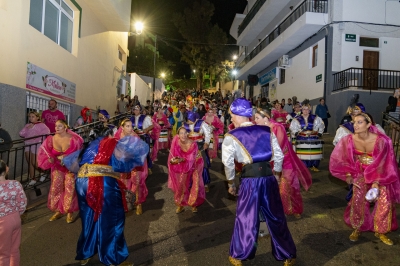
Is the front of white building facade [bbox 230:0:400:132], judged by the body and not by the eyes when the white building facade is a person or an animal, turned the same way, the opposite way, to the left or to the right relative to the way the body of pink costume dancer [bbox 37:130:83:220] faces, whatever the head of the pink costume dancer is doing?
to the right

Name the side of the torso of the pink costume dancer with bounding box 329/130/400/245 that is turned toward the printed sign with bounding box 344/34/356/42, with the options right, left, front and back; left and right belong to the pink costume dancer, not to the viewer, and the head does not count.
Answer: back

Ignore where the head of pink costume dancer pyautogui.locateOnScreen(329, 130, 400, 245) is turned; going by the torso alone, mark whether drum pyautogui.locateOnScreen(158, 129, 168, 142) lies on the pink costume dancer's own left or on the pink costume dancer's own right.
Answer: on the pink costume dancer's own right

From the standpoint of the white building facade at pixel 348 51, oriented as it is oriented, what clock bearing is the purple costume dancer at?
The purple costume dancer is roughly at 11 o'clock from the white building facade.

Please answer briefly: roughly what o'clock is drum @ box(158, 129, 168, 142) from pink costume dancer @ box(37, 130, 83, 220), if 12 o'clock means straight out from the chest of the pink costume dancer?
The drum is roughly at 7 o'clock from the pink costume dancer.

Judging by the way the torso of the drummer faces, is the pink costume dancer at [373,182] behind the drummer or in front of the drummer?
in front

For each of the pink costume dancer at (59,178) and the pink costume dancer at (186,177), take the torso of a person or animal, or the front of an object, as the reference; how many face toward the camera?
2

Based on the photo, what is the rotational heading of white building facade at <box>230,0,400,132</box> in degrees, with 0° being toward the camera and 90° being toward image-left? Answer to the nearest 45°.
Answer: approximately 45°

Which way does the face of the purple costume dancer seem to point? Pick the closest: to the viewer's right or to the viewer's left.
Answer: to the viewer's left

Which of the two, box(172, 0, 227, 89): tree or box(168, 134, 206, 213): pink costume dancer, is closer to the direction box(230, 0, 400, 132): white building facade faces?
the pink costume dancer

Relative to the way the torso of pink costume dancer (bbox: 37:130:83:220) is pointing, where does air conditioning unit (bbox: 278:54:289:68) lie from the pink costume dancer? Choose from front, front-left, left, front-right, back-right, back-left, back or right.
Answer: back-left

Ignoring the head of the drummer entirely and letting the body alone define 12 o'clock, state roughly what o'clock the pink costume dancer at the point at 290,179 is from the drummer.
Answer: The pink costume dancer is roughly at 12 o'clock from the drummer.

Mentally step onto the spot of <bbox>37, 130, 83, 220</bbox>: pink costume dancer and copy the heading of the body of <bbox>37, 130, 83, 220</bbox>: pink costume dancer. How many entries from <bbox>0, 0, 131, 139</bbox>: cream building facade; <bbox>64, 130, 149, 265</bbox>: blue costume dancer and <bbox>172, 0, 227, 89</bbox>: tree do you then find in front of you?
1

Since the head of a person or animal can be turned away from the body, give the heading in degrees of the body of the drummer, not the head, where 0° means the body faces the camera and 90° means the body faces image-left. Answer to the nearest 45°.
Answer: approximately 0°

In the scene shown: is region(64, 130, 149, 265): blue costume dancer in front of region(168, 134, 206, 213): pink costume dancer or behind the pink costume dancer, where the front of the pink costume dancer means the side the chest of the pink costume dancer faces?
in front

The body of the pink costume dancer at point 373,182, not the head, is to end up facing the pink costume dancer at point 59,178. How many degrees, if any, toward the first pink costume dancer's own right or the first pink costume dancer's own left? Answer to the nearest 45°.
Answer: approximately 90° to the first pink costume dancer's own right

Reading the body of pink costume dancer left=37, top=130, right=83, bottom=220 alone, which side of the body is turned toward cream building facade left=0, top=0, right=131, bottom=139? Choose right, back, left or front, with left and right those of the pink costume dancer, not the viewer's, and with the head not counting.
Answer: back
